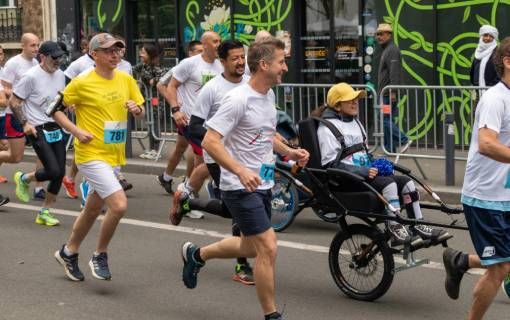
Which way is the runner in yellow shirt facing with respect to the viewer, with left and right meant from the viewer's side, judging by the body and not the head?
facing the viewer and to the right of the viewer

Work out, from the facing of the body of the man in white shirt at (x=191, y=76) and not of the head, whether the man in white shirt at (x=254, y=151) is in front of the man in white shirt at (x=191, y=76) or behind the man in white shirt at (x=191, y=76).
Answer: in front

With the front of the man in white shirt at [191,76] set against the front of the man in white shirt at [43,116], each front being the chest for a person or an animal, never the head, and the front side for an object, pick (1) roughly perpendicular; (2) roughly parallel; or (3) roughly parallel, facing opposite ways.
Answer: roughly parallel

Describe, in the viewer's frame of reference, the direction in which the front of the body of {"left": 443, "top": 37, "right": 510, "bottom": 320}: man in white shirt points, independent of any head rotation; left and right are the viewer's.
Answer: facing to the right of the viewer

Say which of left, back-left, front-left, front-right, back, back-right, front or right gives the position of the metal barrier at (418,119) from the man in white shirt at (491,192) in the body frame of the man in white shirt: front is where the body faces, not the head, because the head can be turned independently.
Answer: left

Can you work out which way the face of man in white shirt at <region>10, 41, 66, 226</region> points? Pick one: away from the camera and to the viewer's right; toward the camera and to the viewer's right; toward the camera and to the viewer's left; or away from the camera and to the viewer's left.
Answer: toward the camera and to the viewer's right

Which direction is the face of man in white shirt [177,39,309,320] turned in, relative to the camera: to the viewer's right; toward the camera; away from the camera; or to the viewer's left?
to the viewer's right

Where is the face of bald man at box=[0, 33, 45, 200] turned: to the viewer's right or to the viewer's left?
to the viewer's right

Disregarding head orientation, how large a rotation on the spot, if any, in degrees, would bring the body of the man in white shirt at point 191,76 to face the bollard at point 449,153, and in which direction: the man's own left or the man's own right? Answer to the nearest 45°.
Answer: approximately 45° to the man's own left

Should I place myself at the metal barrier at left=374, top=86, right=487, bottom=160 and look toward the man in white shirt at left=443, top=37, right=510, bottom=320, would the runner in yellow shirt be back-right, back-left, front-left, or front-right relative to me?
front-right
